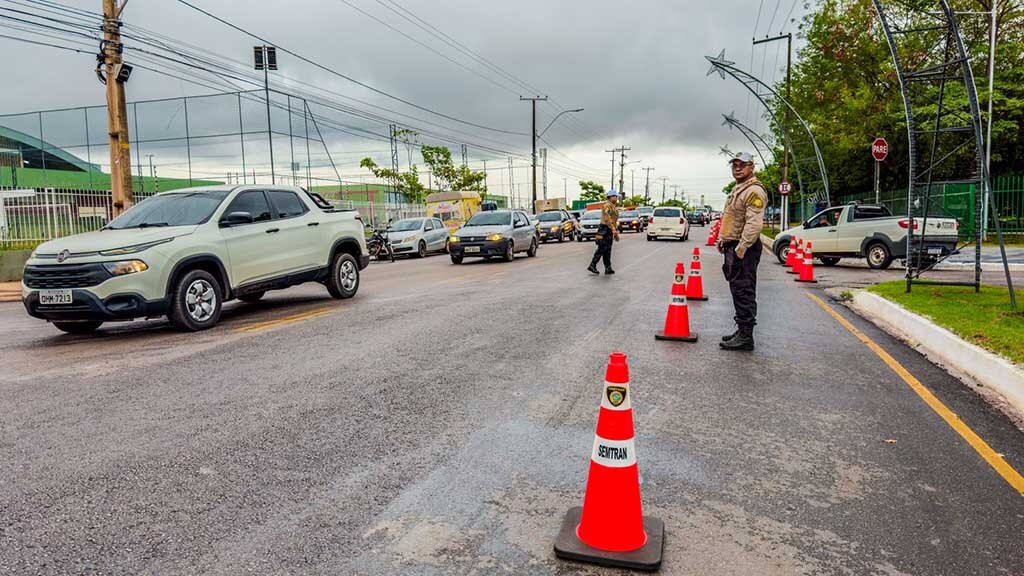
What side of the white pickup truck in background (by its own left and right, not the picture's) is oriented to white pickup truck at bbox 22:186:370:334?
left

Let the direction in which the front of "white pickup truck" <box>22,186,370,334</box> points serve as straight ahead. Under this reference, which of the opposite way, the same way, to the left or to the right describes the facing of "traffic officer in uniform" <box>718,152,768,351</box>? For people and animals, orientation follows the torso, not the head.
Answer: to the right

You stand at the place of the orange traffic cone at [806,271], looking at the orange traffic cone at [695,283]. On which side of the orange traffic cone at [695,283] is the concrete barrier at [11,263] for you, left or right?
right

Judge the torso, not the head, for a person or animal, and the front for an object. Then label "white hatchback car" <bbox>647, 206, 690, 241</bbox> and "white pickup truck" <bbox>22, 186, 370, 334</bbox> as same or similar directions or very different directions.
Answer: very different directions

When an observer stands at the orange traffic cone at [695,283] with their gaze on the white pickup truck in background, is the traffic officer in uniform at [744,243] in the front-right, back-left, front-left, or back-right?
back-right

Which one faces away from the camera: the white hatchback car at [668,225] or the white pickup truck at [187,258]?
the white hatchback car

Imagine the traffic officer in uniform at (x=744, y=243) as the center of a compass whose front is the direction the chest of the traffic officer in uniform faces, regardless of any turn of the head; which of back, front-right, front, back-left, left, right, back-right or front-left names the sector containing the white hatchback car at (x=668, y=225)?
right

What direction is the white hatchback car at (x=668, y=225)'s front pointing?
away from the camera

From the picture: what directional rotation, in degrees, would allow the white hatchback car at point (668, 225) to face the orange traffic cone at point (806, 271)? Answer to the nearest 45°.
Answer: approximately 180°

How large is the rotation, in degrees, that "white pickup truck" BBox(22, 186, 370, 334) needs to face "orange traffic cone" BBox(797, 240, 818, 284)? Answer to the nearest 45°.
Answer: approximately 135° to its left

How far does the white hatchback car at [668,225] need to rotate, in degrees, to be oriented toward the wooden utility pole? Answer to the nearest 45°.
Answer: approximately 135° to its left

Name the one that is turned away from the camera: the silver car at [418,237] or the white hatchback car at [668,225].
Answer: the white hatchback car

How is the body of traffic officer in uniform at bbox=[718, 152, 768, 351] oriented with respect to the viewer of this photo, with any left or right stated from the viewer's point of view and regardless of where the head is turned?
facing to the left of the viewer

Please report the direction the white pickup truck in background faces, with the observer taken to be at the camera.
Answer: facing away from the viewer and to the left of the viewer
